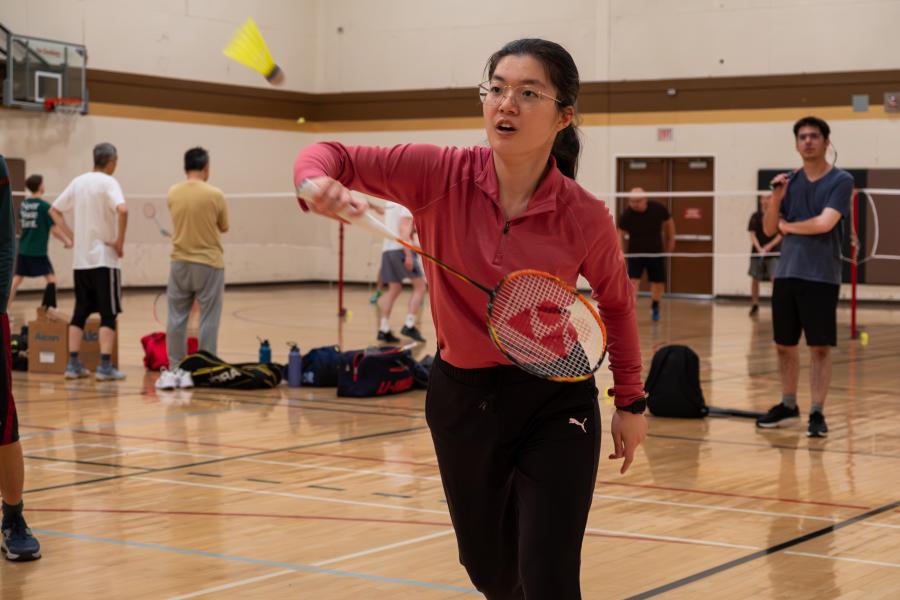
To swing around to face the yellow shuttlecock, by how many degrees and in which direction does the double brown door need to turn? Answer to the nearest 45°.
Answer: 0° — it already faces it

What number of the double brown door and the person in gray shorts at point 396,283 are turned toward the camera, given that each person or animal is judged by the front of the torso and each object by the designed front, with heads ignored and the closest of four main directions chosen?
1

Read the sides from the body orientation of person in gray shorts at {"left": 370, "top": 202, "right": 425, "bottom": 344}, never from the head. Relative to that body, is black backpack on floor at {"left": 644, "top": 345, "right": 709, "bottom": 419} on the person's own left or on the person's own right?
on the person's own right

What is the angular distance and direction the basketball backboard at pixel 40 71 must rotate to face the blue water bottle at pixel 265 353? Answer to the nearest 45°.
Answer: approximately 45° to its right

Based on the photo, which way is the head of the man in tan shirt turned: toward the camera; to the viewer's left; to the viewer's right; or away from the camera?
away from the camera

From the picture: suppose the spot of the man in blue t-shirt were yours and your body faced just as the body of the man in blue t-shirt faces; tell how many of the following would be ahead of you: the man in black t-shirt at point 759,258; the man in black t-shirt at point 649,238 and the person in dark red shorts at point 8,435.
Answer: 1

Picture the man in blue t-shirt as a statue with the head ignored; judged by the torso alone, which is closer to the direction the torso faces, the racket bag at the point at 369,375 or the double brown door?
the racket bag

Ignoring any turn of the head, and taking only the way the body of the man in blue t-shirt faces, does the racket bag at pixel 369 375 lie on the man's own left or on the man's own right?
on the man's own right

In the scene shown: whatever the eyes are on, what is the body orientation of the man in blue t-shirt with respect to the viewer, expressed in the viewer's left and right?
facing the viewer and to the left of the viewer

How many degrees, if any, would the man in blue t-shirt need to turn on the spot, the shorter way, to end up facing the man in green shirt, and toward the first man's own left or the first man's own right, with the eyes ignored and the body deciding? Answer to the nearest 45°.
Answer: approximately 90° to the first man's own right

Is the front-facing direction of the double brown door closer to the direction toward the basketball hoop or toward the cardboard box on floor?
the cardboard box on floor

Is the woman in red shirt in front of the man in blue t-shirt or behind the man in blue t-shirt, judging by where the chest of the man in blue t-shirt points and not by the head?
in front

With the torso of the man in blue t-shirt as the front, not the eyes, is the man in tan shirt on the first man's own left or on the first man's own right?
on the first man's own right

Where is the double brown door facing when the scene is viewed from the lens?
facing the viewer

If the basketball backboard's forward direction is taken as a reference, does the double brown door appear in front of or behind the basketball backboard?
in front
